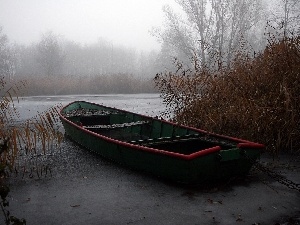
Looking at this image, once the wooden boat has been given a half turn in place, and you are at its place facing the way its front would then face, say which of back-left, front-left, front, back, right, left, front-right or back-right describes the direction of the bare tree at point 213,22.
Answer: back-left

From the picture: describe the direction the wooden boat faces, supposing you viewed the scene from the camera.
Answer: facing away from the viewer and to the left of the viewer
